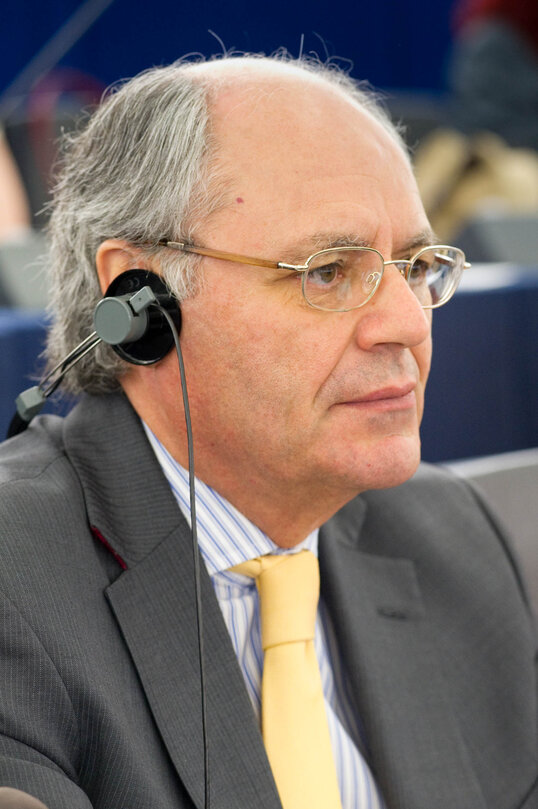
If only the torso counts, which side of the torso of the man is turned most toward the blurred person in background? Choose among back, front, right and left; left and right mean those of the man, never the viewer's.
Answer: left

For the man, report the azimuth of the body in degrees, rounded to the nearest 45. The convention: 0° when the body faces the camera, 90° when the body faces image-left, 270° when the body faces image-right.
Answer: approximately 315°
